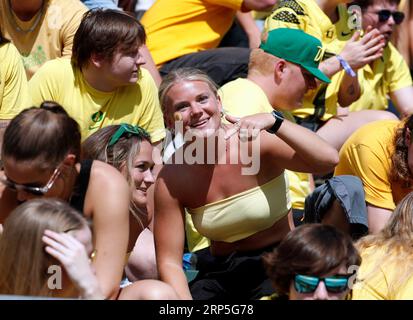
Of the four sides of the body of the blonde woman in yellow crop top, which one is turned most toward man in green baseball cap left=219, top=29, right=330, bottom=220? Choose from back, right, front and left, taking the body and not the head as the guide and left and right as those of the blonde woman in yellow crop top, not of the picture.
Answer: back

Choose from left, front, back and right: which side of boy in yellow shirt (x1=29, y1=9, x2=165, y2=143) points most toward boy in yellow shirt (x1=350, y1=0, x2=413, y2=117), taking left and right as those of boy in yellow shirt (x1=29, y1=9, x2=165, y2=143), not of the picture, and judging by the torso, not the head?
left

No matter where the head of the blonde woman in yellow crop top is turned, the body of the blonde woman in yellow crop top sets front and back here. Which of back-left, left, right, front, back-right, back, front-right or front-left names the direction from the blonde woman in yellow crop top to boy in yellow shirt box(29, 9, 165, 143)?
back-right

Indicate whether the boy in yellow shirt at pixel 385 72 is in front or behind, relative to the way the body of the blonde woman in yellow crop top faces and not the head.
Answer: behind

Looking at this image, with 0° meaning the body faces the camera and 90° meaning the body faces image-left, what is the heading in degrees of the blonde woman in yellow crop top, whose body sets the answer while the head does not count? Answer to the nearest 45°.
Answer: approximately 0°

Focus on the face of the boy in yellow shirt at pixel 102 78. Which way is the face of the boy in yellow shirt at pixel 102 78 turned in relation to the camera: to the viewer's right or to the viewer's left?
to the viewer's right
